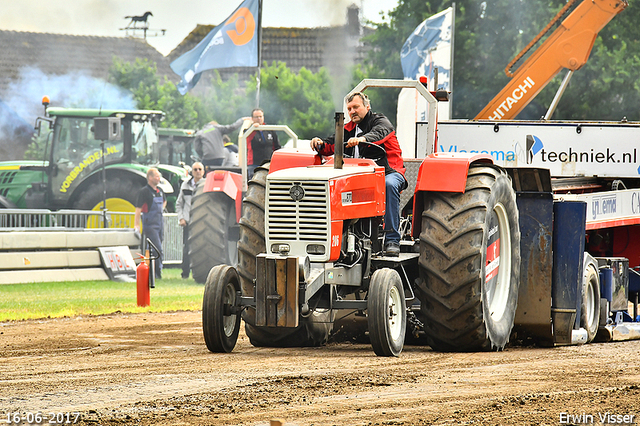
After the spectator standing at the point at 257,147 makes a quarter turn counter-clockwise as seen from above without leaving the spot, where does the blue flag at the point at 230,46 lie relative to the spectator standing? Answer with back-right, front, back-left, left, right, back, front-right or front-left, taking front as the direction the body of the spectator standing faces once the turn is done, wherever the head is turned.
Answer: left

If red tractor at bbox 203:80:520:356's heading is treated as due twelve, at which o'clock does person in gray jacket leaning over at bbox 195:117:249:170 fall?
The person in gray jacket leaning over is roughly at 4 o'clock from the red tractor.

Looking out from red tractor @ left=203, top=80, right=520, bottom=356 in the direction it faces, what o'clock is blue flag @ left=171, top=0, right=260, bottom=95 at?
The blue flag is roughly at 4 o'clock from the red tractor.

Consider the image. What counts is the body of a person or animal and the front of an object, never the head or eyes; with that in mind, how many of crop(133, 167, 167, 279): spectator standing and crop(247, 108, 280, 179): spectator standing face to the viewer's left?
0

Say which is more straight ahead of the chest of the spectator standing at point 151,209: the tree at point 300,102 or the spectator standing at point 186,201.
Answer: the spectator standing

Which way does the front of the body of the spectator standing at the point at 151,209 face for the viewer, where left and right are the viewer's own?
facing the viewer and to the right of the viewer

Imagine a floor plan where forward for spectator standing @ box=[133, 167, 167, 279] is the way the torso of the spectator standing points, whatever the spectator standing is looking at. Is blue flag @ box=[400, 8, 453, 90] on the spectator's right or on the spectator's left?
on the spectator's left

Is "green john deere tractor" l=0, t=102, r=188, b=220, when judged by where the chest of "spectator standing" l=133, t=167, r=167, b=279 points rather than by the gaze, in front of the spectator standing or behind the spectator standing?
behind

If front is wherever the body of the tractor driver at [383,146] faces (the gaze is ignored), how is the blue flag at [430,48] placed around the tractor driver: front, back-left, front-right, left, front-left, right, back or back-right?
back-right

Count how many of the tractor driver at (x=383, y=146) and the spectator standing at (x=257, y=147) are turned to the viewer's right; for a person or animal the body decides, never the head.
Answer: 0

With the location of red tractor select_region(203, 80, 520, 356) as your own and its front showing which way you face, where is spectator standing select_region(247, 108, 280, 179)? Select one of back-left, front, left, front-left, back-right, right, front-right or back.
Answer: back-right

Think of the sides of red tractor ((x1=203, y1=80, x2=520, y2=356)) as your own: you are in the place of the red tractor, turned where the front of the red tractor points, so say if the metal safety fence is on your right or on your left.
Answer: on your right
